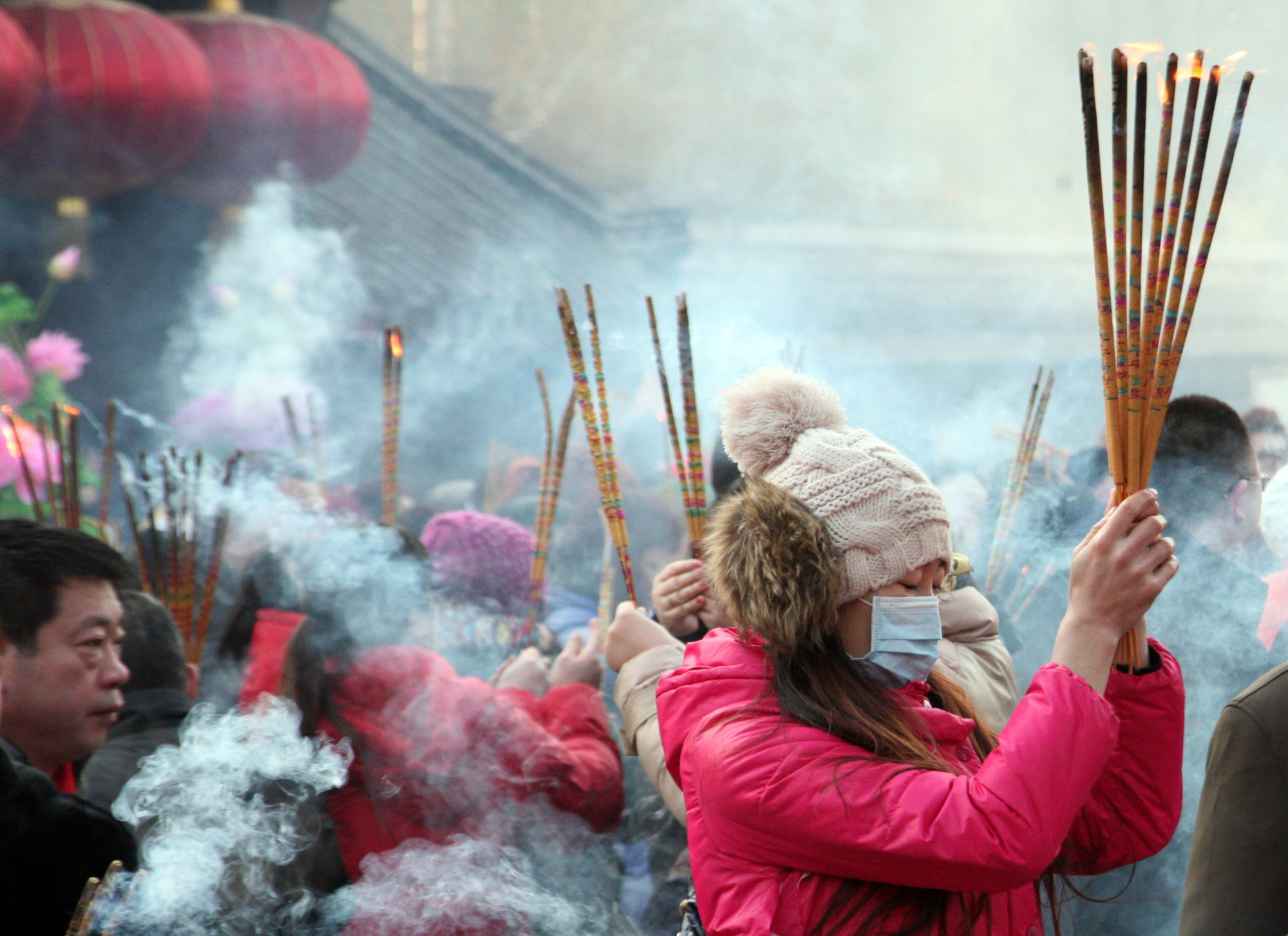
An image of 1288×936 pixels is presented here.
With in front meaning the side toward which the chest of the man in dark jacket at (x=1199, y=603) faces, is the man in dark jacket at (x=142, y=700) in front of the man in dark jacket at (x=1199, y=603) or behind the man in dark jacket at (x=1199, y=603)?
behind

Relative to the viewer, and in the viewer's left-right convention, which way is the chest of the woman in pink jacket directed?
facing to the right of the viewer

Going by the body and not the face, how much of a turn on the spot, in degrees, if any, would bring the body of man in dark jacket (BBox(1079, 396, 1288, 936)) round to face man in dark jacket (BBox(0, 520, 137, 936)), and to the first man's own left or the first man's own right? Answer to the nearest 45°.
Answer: approximately 180°

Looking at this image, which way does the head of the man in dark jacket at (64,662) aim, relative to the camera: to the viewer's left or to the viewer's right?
to the viewer's right

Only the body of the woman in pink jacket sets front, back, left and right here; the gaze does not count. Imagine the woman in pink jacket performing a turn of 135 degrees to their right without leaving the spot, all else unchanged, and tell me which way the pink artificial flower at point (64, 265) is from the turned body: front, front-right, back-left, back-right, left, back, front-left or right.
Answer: right

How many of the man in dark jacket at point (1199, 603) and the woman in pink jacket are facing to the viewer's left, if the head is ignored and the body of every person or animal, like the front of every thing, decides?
0

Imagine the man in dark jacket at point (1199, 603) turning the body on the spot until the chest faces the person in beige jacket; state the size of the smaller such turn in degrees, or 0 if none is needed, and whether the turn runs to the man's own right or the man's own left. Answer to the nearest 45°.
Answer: approximately 180°
